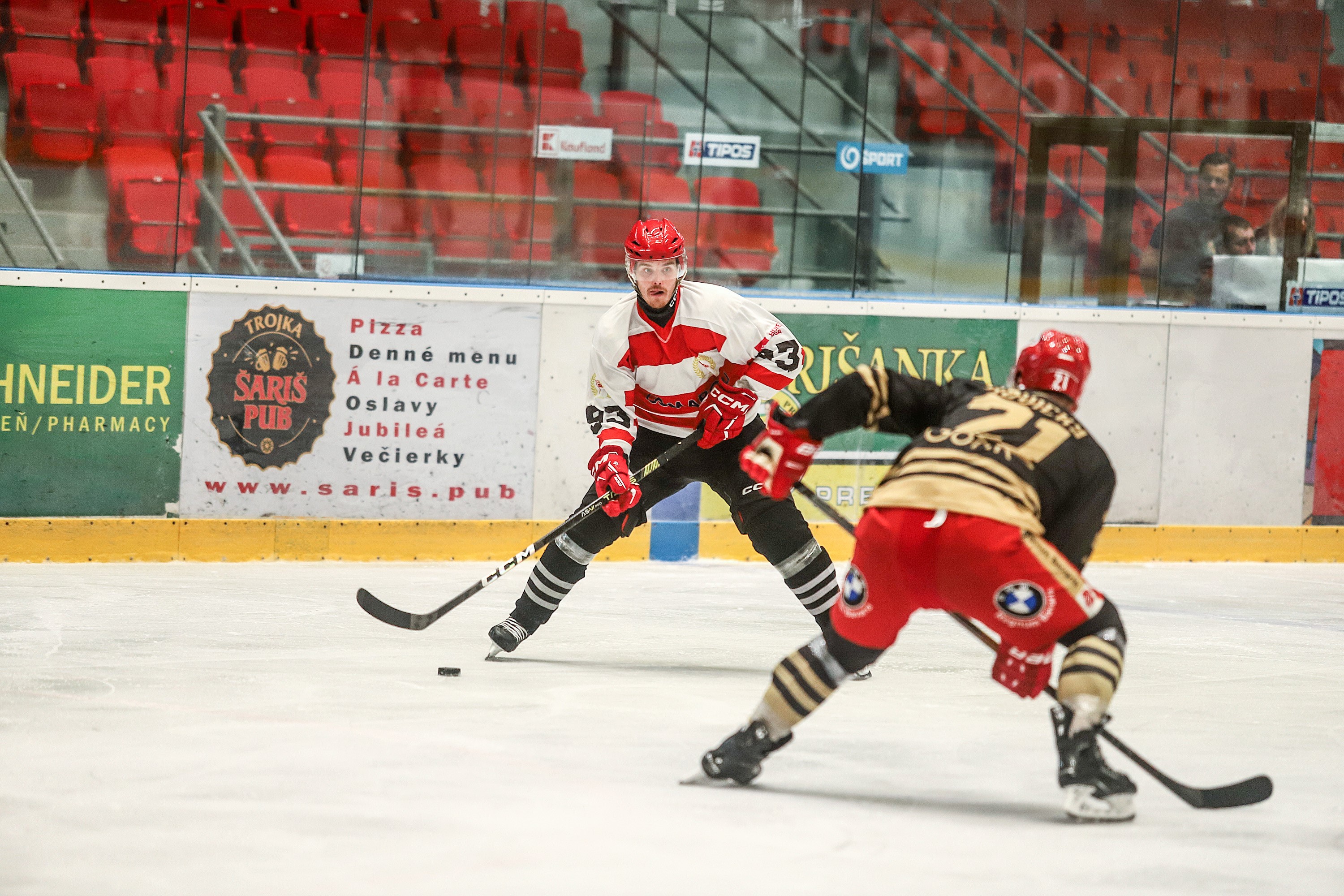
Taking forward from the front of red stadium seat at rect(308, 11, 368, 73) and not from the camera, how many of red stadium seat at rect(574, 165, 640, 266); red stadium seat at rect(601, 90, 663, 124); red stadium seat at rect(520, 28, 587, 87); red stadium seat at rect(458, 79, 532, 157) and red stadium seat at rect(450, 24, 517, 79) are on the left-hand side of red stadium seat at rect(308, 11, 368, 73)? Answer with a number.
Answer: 5

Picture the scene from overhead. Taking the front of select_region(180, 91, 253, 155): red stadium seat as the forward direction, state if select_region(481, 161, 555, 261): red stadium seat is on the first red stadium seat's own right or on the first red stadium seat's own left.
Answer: on the first red stadium seat's own left

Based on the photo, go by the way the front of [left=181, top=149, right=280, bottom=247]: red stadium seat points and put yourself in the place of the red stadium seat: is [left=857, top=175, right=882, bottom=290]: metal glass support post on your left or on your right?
on your left

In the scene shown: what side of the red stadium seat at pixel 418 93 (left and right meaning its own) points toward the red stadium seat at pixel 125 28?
right

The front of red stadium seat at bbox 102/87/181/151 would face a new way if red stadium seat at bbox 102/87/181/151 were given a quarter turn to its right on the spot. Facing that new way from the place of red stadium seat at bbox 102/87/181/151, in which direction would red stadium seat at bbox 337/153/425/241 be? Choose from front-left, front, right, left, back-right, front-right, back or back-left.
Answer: back

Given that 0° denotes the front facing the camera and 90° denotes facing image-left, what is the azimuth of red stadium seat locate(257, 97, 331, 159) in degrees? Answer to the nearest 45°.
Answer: approximately 0°

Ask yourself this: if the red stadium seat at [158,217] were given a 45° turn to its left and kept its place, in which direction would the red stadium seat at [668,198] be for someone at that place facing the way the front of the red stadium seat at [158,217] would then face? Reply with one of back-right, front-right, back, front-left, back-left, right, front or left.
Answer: front-left
